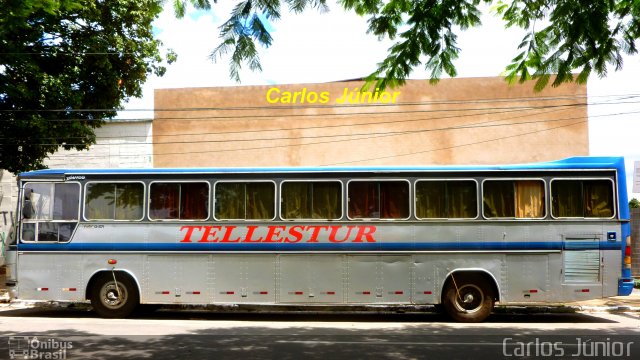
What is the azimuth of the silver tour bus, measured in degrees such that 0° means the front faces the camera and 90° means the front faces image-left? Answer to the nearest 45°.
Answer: approximately 90°
